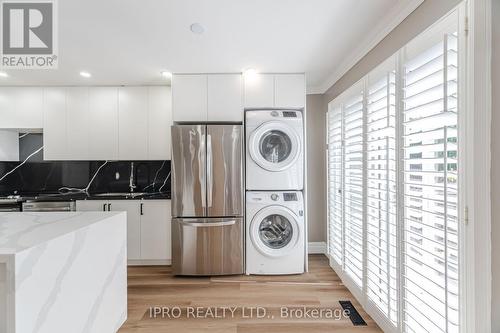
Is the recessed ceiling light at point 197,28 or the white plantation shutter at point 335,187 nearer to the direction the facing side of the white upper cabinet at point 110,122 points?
the recessed ceiling light

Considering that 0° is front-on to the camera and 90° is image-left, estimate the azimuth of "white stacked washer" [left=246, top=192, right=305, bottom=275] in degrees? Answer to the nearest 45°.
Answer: approximately 0°

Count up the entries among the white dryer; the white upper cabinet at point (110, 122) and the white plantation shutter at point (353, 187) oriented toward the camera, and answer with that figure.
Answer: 2

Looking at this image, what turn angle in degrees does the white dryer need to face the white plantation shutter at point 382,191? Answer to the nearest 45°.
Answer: approximately 45° to its left

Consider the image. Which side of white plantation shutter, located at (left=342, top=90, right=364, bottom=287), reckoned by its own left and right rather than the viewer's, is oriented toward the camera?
left

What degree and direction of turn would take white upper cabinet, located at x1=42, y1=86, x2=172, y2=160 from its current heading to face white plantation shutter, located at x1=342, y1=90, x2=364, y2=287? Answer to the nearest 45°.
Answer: approximately 45° to its left

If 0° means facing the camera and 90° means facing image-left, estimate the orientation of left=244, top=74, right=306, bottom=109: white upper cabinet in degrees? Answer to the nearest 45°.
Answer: approximately 0°

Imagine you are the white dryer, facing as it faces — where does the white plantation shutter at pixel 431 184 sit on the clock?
The white plantation shutter is roughly at 11 o'clock from the white dryer.
